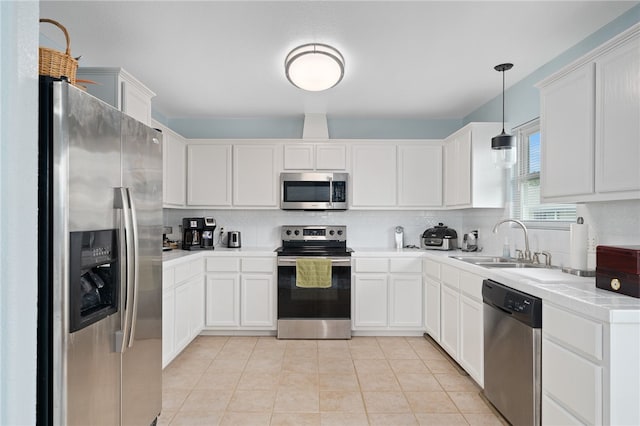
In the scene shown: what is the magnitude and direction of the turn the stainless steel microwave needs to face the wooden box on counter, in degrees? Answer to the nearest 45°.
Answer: approximately 45° to its left

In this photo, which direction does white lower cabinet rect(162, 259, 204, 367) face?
to the viewer's right

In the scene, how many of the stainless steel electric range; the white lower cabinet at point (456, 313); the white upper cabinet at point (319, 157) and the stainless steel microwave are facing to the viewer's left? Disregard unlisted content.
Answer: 1

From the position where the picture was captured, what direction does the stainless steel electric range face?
facing the viewer

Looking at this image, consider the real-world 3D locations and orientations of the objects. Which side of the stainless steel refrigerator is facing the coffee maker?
left

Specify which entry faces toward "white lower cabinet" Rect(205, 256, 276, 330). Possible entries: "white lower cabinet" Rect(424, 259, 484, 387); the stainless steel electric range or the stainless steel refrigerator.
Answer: "white lower cabinet" Rect(424, 259, 484, 387)

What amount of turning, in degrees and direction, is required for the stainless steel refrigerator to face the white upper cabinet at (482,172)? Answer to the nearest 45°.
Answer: approximately 45° to its left

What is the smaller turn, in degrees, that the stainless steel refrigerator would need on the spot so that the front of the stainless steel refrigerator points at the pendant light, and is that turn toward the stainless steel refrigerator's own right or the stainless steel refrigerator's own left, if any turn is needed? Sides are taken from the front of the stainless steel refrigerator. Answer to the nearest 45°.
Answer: approximately 45° to the stainless steel refrigerator's own left

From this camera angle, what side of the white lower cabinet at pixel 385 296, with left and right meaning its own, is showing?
front

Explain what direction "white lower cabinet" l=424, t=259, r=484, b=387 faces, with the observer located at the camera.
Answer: facing to the left of the viewer

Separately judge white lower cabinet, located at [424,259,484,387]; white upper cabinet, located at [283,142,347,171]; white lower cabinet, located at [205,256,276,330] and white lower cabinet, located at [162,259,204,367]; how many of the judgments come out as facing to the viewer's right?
1

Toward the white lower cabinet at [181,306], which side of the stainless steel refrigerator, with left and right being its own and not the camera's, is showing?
left
